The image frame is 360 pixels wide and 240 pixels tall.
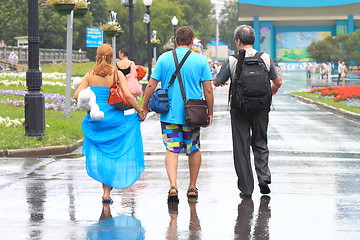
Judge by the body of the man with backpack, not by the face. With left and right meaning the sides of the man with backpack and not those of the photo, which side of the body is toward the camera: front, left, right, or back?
back

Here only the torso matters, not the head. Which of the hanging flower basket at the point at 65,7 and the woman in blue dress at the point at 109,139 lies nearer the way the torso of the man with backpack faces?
the hanging flower basket

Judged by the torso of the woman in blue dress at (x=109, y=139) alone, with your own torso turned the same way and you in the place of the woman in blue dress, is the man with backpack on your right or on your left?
on your right

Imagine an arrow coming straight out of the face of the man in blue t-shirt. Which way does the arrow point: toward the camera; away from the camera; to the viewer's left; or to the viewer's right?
away from the camera

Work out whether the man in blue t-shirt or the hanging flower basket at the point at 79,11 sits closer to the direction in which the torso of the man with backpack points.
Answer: the hanging flower basket

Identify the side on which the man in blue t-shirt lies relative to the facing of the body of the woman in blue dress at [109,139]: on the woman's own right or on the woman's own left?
on the woman's own right

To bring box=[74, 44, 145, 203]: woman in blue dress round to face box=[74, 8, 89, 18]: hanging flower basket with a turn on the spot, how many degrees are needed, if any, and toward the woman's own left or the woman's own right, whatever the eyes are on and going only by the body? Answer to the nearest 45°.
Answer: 0° — they already face it

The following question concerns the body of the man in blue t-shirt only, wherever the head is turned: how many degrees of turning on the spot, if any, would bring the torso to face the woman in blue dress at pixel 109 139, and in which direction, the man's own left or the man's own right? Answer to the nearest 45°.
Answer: approximately 90° to the man's own left

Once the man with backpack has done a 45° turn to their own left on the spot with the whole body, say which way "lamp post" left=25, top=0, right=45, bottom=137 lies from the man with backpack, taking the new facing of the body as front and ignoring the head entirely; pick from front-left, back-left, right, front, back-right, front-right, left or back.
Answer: front

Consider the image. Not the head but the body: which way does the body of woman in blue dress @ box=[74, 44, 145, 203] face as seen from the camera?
away from the camera

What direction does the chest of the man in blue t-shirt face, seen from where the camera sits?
away from the camera

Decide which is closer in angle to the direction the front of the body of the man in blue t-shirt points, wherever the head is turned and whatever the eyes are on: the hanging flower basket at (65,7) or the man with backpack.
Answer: the hanging flower basket

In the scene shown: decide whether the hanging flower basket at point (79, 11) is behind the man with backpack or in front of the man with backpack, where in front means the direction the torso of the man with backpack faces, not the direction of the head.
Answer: in front

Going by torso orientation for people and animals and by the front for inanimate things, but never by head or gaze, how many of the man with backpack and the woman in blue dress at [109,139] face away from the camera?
2

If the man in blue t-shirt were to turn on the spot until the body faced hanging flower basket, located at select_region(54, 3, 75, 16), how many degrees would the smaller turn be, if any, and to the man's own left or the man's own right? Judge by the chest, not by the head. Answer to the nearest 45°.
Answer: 0° — they already face it

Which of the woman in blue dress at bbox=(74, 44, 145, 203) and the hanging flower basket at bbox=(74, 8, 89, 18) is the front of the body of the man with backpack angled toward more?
the hanging flower basket

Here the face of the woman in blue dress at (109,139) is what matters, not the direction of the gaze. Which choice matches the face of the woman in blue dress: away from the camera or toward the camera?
away from the camera
